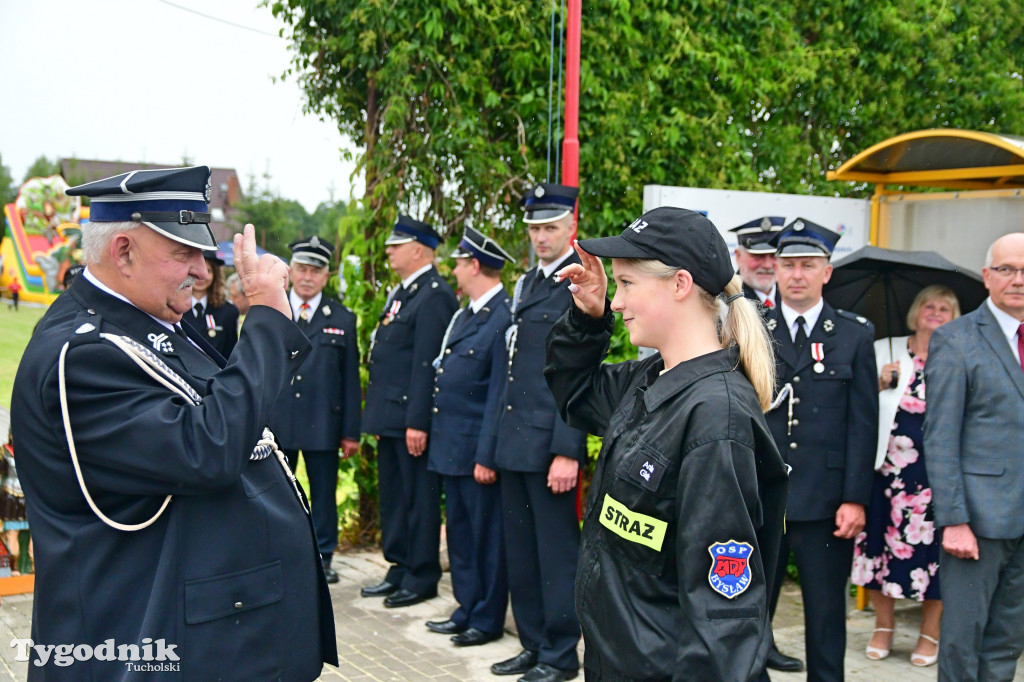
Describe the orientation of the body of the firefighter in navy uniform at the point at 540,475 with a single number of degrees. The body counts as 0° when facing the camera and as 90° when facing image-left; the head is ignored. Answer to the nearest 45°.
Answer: approximately 45°

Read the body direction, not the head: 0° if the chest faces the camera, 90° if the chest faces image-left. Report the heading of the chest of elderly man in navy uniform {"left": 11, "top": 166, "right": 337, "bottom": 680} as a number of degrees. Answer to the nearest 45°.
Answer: approximately 270°

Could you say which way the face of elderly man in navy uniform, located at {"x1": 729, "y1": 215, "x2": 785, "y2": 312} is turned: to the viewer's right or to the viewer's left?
to the viewer's left

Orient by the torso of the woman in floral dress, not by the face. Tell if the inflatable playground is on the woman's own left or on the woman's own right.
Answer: on the woman's own right

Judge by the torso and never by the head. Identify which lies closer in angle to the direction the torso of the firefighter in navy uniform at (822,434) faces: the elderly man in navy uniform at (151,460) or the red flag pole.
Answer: the elderly man in navy uniform

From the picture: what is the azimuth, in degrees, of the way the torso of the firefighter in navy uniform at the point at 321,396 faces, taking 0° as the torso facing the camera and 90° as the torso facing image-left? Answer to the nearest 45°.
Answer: approximately 0°

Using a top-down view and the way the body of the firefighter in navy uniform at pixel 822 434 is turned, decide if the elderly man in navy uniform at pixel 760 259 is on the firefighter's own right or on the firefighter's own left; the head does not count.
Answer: on the firefighter's own right
